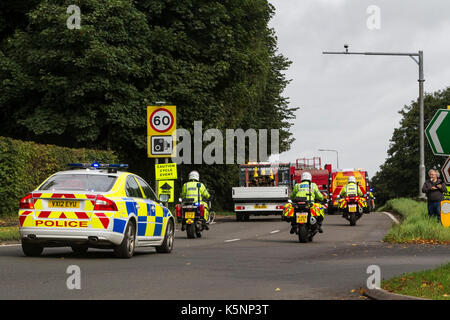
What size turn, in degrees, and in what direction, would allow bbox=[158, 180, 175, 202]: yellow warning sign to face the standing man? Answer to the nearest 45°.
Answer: approximately 90° to its left

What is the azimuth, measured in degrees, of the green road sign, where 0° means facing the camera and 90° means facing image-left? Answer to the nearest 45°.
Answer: approximately 0°

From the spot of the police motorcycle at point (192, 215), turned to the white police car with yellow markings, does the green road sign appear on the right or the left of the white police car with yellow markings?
left

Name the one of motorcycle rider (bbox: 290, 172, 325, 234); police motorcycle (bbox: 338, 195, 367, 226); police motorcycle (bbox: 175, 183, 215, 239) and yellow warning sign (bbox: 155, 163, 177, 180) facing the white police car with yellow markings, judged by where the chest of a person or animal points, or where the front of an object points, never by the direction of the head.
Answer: the yellow warning sign

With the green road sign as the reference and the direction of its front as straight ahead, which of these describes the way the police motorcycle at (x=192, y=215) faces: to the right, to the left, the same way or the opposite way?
the opposite way
